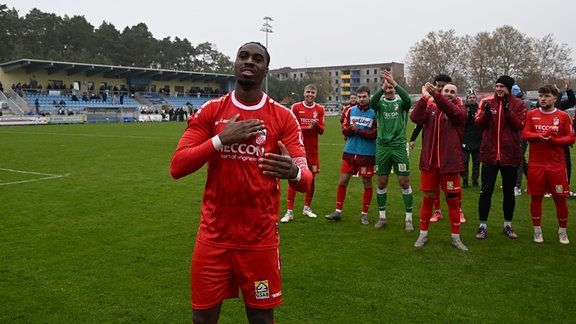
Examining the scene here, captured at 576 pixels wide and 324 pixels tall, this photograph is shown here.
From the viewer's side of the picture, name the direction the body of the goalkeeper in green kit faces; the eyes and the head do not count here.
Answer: toward the camera

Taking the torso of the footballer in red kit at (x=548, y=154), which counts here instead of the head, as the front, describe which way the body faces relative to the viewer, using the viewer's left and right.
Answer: facing the viewer

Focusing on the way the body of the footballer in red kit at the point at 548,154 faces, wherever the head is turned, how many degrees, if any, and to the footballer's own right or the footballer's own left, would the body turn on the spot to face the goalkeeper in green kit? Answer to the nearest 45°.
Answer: approximately 90° to the footballer's own right

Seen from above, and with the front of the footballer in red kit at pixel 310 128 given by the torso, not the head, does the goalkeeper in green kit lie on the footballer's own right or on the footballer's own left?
on the footballer's own left

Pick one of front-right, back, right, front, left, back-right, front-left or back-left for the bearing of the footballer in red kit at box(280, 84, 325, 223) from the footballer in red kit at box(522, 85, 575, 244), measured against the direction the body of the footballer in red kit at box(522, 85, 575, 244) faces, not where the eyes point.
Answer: right

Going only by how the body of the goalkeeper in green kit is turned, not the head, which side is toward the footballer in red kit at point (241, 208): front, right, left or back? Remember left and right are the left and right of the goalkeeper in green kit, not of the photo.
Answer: front

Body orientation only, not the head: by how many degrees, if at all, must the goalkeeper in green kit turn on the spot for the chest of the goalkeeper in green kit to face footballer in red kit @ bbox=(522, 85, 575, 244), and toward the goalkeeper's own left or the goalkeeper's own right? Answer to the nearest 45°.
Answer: approximately 90° to the goalkeeper's own left

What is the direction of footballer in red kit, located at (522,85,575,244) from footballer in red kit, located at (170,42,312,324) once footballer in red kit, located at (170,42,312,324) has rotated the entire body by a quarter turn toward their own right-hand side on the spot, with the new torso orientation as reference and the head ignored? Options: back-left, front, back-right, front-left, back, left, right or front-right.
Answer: back-right

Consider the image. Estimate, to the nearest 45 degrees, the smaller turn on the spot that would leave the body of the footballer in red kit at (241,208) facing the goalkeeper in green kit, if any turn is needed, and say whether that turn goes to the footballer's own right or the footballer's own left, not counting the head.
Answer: approximately 135° to the footballer's own left

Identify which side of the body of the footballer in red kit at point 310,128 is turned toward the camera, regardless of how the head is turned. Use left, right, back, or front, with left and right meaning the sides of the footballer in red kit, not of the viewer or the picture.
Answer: front
